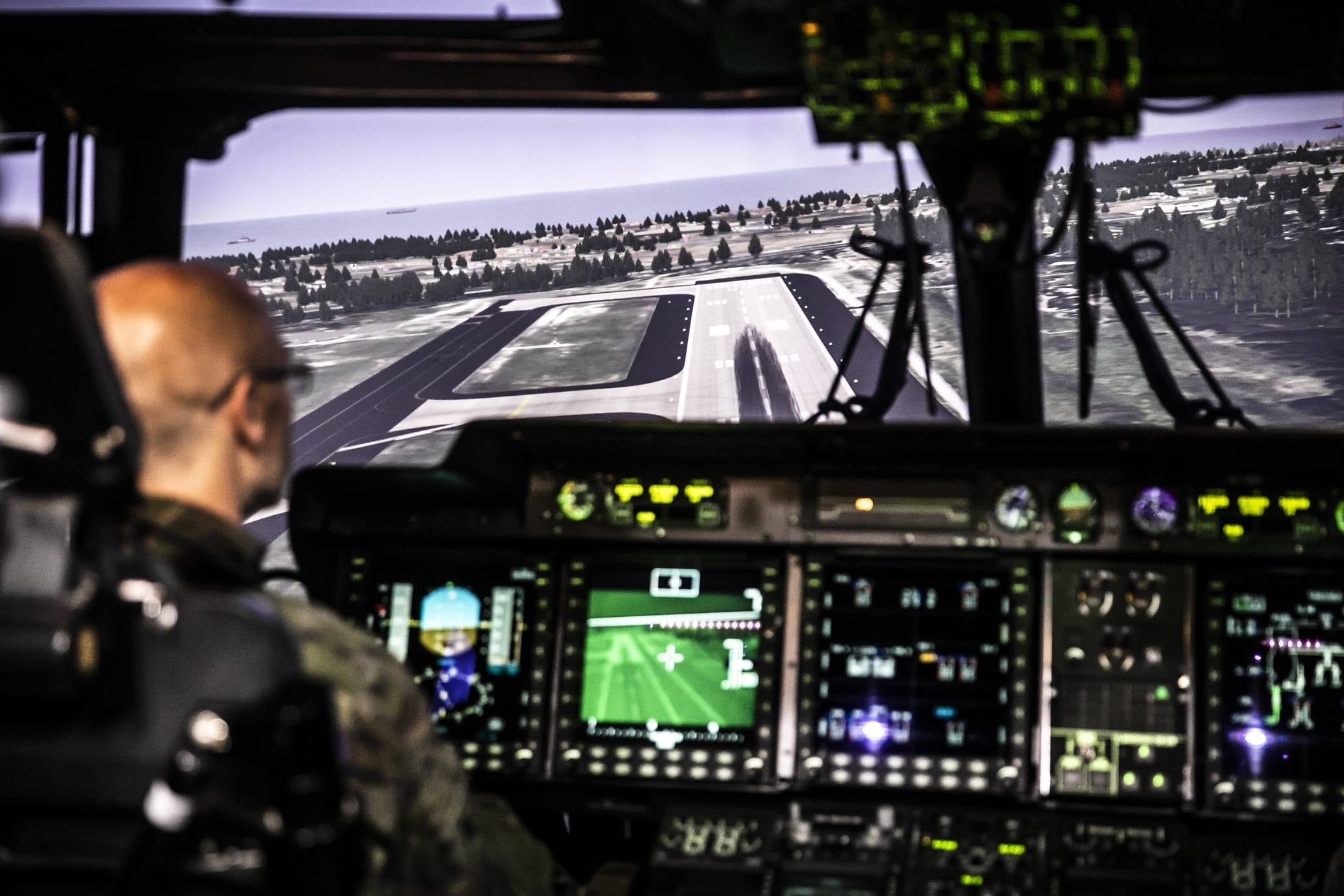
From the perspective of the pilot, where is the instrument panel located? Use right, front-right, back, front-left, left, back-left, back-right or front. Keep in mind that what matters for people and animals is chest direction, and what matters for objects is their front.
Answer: front

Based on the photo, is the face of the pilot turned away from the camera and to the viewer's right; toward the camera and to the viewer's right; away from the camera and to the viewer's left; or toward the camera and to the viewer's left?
away from the camera and to the viewer's right

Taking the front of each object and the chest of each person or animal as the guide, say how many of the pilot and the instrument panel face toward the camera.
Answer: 1

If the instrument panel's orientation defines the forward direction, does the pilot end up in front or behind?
in front

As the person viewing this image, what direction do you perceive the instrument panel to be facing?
facing the viewer

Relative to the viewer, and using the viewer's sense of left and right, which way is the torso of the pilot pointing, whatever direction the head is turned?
facing away from the viewer and to the right of the viewer

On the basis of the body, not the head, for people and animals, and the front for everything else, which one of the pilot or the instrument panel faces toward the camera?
the instrument panel
